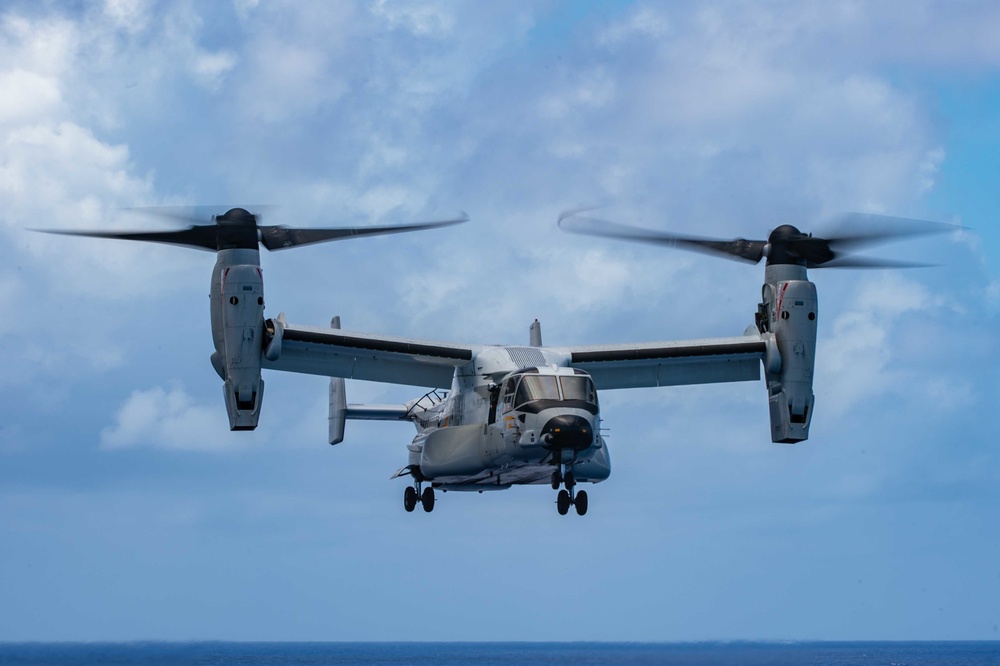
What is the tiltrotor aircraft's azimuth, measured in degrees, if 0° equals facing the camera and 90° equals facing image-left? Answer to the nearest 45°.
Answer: approximately 0°
